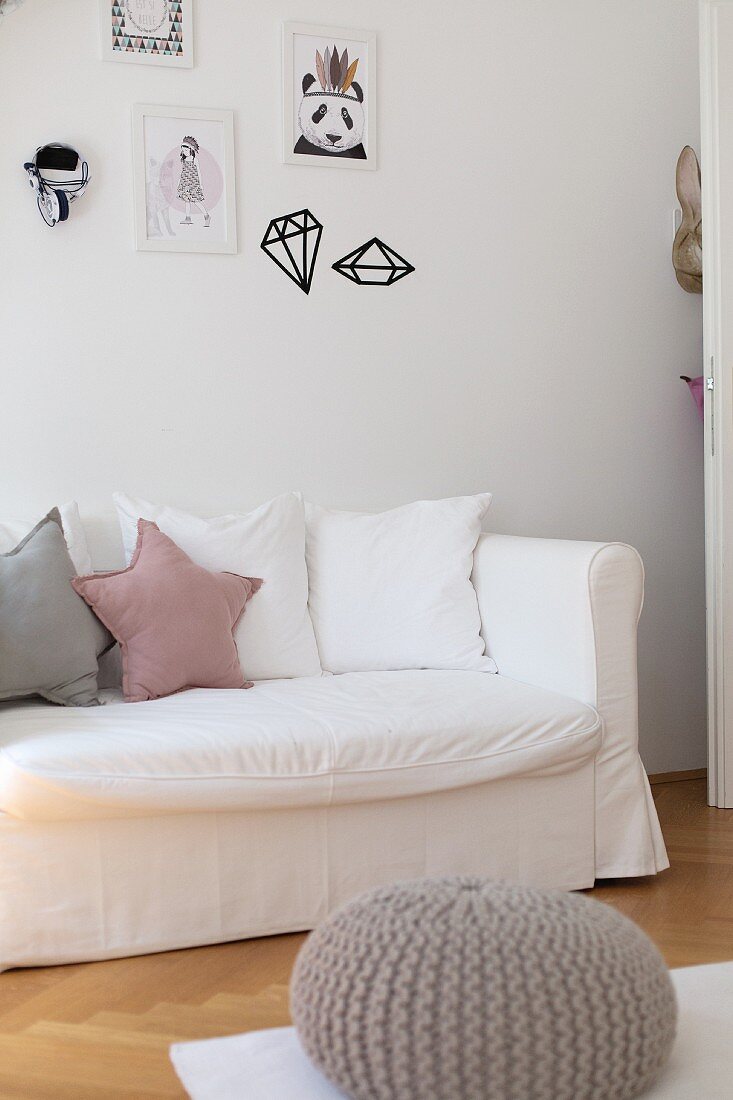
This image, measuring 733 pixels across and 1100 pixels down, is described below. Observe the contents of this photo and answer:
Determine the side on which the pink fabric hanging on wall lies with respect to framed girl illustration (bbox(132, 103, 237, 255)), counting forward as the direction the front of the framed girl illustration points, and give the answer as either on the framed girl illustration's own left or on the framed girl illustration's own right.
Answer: on the framed girl illustration's own left

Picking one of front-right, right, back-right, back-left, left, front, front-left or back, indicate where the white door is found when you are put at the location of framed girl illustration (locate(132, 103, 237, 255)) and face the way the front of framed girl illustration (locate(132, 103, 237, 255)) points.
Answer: left

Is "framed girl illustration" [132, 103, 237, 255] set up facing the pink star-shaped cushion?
yes

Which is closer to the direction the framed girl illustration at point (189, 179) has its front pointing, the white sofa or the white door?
the white sofa

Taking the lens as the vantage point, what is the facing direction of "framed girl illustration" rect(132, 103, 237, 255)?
facing the viewer

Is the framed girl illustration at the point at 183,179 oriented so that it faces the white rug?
yes
